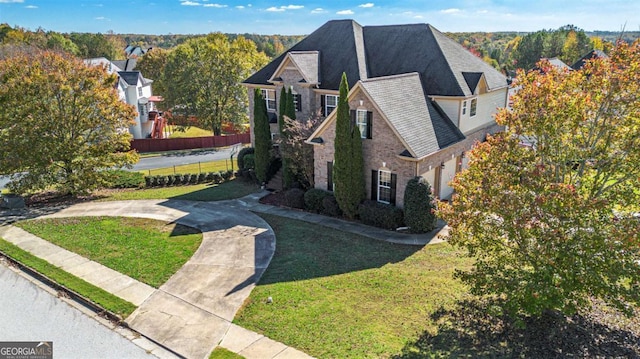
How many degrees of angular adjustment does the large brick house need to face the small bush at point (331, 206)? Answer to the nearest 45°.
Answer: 0° — it already faces it

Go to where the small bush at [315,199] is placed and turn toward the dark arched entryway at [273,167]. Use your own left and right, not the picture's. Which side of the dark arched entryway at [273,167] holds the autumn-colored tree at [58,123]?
left

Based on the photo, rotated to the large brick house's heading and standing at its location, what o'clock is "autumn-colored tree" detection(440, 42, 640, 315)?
The autumn-colored tree is roughly at 10 o'clock from the large brick house.

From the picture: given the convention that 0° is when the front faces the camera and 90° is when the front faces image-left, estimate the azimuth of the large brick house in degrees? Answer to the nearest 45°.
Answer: approximately 45°

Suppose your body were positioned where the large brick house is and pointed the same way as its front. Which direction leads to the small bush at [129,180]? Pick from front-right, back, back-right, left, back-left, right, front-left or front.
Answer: front-right

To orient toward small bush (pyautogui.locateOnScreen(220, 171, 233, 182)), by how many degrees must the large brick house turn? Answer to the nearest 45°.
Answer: approximately 45° to its right

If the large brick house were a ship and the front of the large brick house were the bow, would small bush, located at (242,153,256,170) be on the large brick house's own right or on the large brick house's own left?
on the large brick house's own right

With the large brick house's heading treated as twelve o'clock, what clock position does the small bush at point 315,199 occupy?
The small bush is roughly at 12 o'clock from the large brick house.
